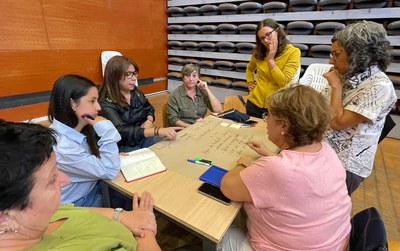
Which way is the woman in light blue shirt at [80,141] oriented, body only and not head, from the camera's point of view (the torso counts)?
to the viewer's right

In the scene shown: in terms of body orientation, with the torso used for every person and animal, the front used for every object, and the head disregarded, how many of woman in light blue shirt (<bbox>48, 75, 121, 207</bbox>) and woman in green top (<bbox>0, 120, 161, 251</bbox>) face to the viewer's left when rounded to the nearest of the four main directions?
0

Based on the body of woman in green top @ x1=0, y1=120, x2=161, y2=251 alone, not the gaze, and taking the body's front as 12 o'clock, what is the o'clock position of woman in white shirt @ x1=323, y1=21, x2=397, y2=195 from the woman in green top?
The woman in white shirt is roughly at 12 o'clock from the woman in green top.

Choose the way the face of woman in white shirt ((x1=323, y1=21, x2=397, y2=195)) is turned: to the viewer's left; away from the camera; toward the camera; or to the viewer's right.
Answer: to the viewer's left

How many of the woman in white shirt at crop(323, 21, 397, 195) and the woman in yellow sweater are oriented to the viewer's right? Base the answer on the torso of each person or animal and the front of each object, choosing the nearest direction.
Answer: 0

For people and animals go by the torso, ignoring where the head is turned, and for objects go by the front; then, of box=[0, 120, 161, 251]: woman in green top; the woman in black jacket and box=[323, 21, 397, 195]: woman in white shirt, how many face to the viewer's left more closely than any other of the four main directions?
1

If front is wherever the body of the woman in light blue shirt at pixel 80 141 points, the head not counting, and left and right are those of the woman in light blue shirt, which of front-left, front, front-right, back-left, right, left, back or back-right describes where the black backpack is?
front-right

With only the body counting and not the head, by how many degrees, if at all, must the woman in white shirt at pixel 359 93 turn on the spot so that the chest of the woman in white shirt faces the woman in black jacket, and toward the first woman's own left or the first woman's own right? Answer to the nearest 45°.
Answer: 0° — they already face them

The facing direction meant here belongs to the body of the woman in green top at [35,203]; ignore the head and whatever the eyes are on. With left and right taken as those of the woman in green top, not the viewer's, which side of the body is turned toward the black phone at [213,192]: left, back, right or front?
front

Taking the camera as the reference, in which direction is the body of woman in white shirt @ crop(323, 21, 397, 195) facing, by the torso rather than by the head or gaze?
to the viewer's left

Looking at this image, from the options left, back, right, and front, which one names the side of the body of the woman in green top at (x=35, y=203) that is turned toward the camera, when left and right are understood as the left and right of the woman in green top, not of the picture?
right

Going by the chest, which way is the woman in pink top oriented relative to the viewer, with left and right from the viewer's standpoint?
facing away from the viewer and to the left of the viewer

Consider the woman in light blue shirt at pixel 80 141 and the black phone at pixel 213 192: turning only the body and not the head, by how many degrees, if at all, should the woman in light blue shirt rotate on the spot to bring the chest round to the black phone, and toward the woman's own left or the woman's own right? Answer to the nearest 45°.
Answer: approximately 45° to the woman's own right
